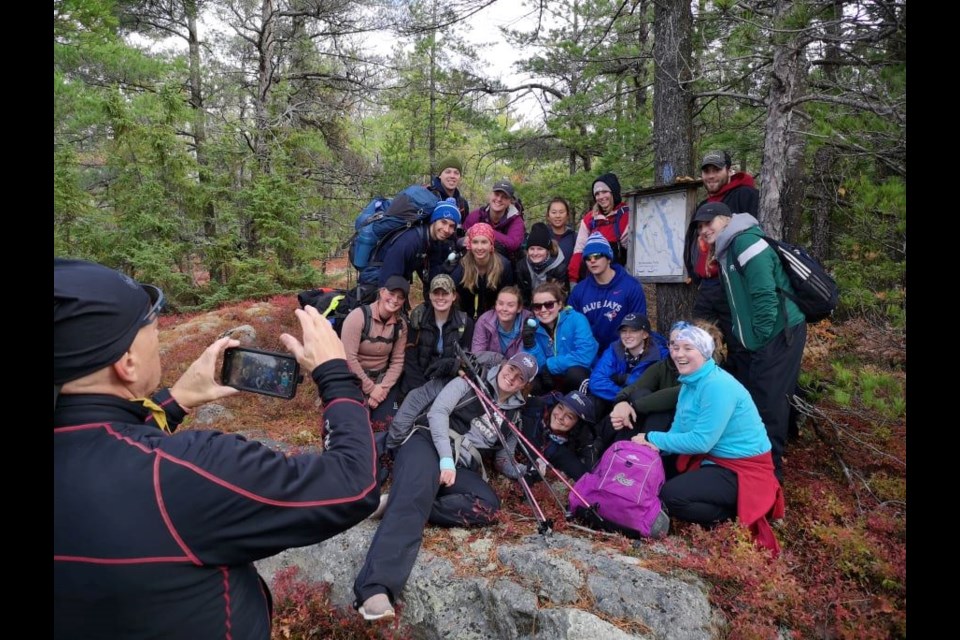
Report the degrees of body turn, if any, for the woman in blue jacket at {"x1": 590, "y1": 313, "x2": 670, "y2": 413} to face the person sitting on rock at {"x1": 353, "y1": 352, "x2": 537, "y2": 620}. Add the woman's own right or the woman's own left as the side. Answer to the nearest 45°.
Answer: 0° — they already face them

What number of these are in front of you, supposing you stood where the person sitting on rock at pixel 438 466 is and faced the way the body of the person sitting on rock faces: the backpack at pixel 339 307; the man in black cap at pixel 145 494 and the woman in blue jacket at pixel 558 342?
1

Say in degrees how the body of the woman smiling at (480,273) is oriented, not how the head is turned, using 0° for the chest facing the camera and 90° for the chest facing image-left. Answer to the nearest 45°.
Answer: approximately 0°

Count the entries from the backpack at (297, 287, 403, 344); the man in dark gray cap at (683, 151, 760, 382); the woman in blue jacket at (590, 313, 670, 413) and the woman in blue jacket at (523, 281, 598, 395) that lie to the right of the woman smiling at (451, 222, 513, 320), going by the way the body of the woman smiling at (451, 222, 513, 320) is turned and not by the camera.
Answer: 1

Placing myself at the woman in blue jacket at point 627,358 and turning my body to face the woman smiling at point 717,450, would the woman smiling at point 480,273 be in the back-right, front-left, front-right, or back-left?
back-right

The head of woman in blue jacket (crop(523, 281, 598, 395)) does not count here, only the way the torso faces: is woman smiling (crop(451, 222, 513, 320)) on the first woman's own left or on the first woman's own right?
on the first woman's own right
